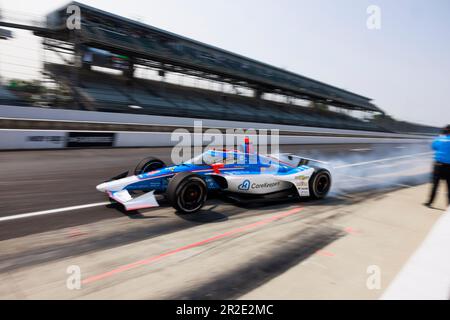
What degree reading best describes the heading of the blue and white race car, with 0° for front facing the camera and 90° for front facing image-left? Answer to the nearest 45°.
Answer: approximately 45°

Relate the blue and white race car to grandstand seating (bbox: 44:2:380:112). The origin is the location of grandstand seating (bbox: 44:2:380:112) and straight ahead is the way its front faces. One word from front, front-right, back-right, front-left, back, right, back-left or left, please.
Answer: front-right

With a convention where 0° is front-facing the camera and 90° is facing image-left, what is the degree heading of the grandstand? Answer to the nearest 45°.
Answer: approximately 315°

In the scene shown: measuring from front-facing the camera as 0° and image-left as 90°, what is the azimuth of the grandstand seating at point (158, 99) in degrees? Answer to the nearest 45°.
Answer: approximately 315°

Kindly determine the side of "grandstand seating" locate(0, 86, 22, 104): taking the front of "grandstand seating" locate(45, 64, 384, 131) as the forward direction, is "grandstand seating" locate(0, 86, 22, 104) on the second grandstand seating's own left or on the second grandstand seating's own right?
on the second grandstand seating's own right
